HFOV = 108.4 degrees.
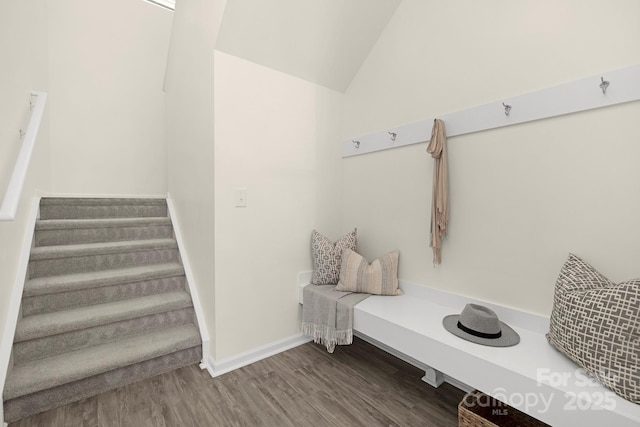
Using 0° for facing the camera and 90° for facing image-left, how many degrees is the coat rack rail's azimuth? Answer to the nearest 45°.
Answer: approximately 45°

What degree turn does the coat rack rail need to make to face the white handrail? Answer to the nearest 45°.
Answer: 0° — it already faces it
